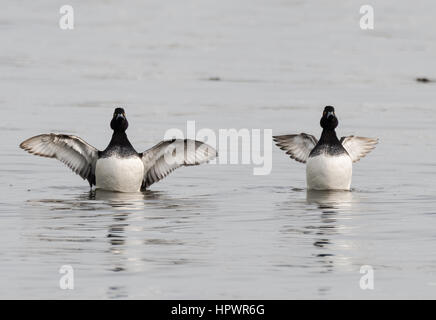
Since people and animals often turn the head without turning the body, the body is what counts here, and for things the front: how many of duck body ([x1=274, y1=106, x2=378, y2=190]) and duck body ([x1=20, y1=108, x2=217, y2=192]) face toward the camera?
2

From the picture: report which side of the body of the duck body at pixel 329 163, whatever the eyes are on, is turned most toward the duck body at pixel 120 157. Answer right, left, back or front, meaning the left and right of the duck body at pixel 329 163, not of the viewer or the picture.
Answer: right

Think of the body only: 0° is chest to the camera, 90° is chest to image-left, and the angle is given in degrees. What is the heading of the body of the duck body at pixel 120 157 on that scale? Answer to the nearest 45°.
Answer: approximately 0°

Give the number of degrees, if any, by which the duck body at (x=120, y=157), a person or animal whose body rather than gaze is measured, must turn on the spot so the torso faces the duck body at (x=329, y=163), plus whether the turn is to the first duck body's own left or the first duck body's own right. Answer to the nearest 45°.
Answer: approximately 90° to the first duck body's own left

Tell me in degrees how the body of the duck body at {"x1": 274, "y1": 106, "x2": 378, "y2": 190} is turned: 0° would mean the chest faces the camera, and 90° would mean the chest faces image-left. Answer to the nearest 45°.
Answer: approximately 0°
